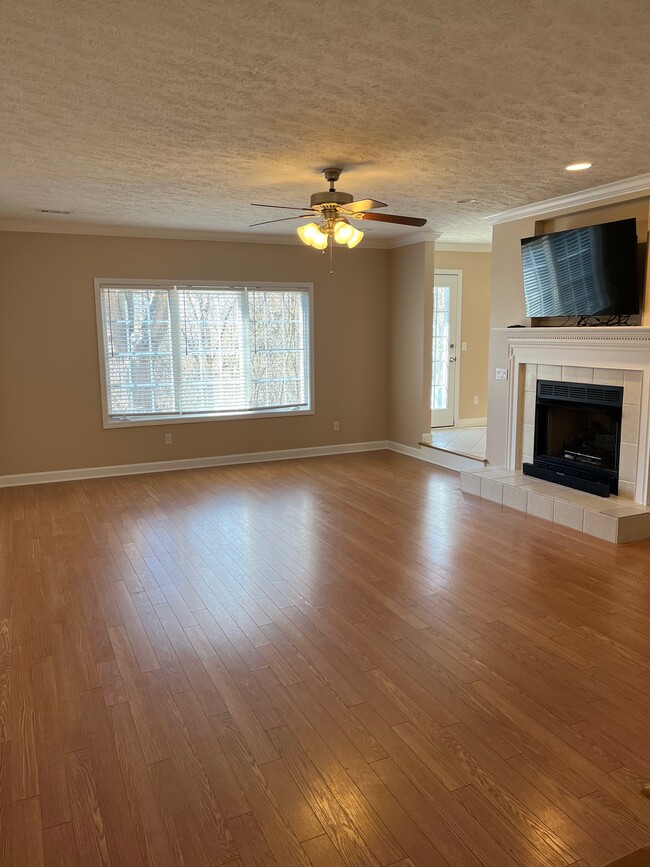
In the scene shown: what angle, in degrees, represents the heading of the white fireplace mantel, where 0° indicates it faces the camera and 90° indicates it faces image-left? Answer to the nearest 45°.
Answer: approximately 45°

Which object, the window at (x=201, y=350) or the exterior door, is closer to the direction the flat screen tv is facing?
the window

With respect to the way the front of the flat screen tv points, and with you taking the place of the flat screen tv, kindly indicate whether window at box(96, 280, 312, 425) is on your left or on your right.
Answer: on your right

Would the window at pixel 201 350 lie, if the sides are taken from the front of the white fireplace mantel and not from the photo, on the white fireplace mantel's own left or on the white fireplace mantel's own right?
on the white fireplace mantel's own right

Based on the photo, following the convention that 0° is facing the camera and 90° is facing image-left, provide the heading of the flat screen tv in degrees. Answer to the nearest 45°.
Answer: approximately 45°
